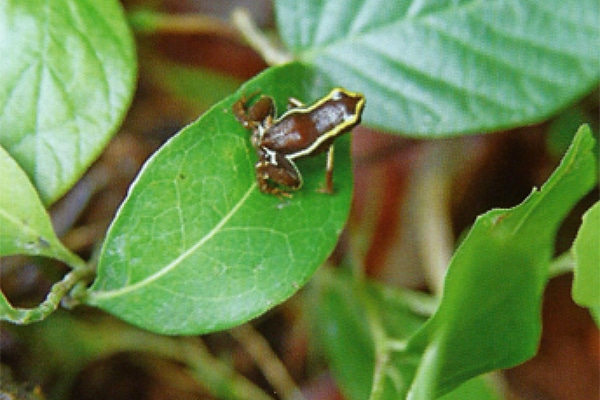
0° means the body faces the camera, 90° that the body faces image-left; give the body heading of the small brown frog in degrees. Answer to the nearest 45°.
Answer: approximately 225°
